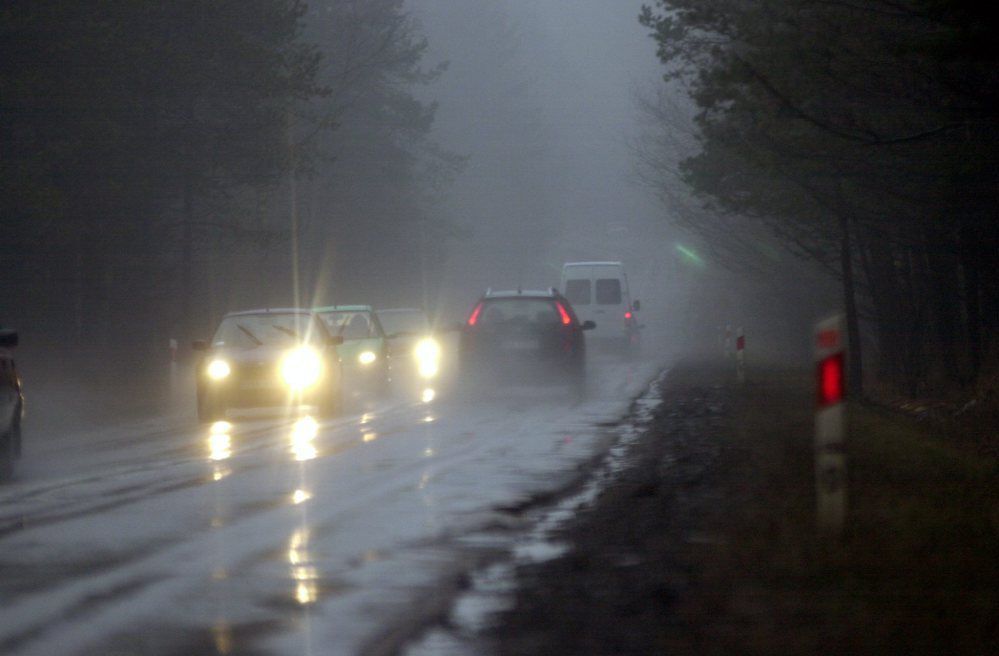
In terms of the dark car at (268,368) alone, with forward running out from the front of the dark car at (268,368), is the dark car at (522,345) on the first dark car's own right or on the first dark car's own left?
on the first dark car's own left

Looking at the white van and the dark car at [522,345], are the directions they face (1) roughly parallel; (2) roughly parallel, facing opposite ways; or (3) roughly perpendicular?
roughly parallel

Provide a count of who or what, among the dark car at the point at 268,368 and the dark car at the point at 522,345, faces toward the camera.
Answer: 1

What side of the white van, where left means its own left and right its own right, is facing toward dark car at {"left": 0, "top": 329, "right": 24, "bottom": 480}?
back

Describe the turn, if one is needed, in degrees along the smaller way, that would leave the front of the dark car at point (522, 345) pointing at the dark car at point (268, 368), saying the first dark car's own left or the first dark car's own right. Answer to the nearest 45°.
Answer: approximately 135° to the first dark car's own left

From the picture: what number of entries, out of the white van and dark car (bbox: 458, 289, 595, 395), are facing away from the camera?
2

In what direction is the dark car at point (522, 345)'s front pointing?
away from the camera

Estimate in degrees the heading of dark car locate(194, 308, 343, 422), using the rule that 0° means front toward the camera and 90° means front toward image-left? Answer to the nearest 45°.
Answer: approximately 0°

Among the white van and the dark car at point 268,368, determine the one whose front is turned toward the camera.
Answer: the dark car

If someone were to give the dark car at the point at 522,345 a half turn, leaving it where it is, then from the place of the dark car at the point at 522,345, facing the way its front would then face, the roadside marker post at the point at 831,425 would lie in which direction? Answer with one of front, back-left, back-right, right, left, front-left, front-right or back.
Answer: front

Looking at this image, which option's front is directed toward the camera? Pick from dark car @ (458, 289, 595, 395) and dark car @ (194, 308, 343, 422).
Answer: dark car @ (194, 308, 343, 422)

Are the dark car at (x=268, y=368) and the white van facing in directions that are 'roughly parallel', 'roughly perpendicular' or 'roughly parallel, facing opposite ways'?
roughly parallel, facing opposite ways

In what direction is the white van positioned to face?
away from the camera

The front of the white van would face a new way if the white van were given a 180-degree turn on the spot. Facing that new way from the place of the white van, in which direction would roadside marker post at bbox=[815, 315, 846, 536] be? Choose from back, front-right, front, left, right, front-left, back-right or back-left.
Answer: front

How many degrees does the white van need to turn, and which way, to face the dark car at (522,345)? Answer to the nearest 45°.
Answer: approximately 180°

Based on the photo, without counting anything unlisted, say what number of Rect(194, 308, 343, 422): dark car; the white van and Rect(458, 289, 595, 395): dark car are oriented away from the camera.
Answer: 2
